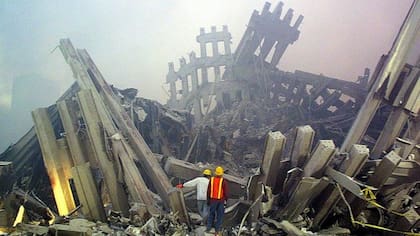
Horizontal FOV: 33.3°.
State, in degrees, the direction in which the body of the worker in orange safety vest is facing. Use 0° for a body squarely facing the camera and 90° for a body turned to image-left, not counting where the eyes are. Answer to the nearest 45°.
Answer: approximately 180°
